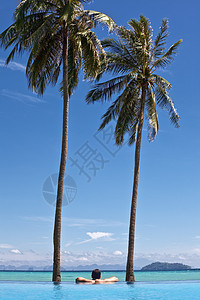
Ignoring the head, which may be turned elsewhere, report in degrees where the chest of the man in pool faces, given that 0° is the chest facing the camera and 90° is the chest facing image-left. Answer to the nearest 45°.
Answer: approximately 180°
